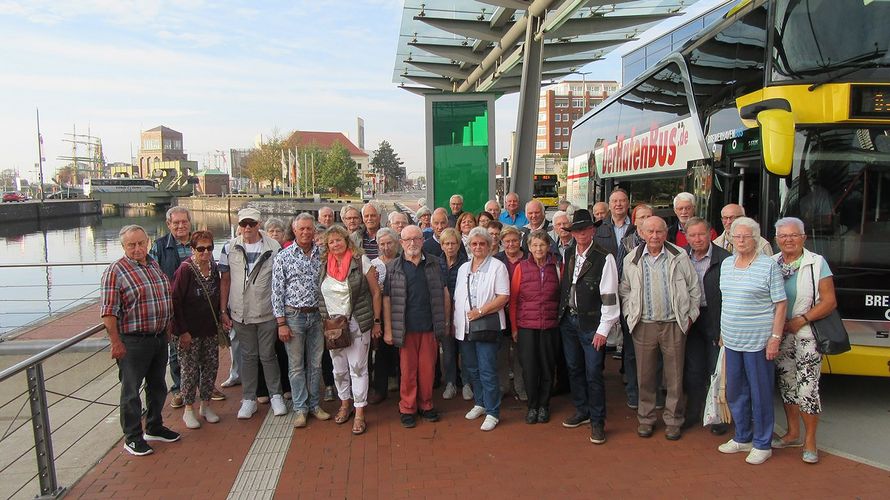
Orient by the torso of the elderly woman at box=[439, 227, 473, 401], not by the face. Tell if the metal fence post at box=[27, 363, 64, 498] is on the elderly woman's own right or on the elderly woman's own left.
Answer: on the elderly woman's own right

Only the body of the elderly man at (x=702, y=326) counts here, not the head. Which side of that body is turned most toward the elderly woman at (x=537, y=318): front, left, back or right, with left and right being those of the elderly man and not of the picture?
right

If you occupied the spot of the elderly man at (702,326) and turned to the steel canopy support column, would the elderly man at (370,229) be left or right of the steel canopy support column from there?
left

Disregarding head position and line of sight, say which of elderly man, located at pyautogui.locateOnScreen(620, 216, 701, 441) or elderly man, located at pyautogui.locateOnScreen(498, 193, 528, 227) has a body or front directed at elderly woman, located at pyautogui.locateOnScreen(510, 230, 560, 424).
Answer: elderly man, located at pyautogui.locateOnScreen(498, 193, 528, 227)

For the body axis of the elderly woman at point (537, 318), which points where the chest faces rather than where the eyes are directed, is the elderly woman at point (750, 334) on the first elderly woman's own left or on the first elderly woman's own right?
on the first elderly woman's own left

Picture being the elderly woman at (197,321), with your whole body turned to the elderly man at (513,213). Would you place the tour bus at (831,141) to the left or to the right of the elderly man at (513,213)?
right

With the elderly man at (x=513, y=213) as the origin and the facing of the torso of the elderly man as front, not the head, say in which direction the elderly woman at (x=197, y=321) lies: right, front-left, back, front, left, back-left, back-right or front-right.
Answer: front-right

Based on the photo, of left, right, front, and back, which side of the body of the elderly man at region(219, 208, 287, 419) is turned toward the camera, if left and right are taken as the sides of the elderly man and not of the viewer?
front

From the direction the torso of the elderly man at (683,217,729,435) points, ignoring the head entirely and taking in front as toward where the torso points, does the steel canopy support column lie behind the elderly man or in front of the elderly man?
behind

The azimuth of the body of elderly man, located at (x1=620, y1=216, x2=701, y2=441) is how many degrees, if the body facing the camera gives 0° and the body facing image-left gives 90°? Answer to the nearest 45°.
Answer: approximately 0°

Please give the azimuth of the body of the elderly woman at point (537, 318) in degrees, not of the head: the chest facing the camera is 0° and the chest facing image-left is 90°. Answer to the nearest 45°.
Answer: approximately 0°
